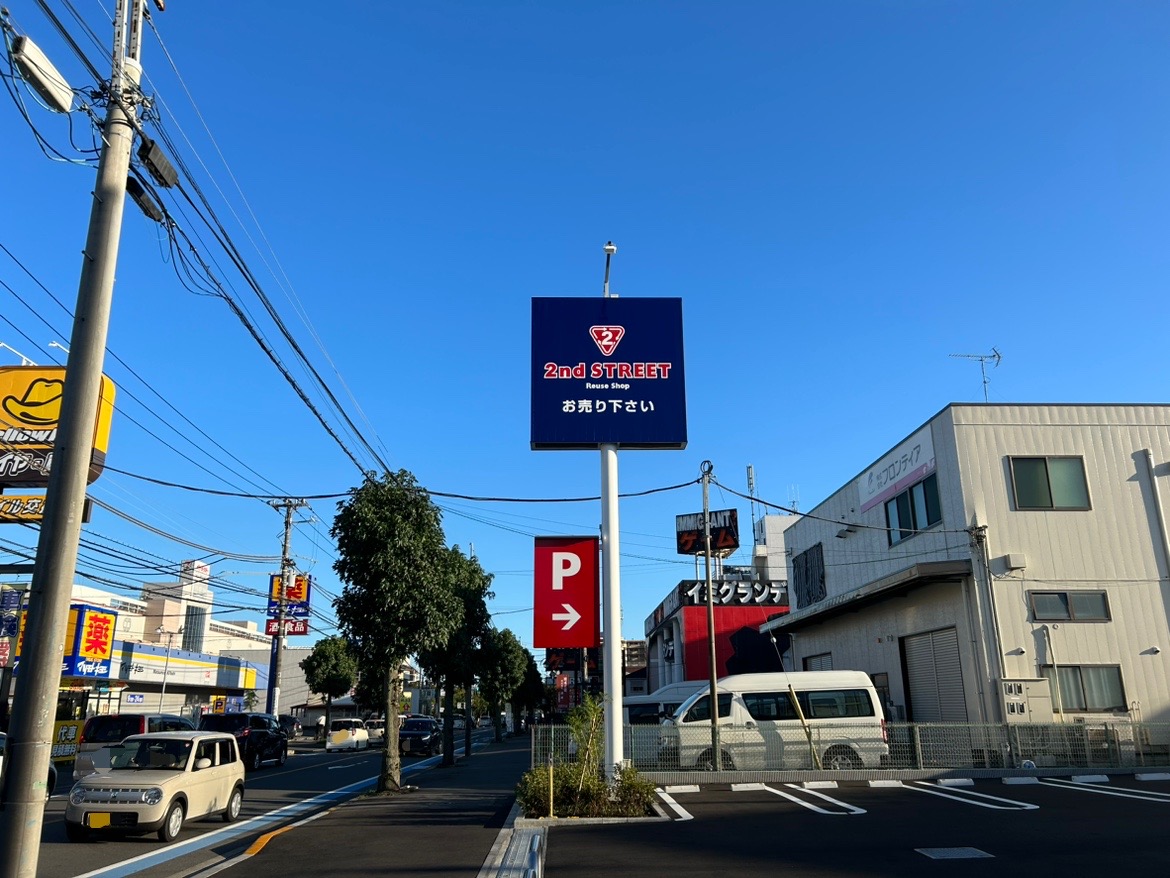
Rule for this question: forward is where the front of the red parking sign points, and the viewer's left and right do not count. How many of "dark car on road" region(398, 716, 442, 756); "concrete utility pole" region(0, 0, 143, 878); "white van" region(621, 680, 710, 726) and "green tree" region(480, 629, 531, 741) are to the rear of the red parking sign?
3

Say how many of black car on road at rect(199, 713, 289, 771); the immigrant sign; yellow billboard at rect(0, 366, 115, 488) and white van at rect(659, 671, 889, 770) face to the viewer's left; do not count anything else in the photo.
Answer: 1

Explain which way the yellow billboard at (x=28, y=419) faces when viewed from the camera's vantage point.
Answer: facing the viewer

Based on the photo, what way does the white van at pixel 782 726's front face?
to the viewer's left

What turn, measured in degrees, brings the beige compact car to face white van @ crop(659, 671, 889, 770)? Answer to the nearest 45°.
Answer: approximately 135° to its left

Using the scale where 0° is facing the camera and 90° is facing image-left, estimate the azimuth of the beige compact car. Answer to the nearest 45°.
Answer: approximately 45°

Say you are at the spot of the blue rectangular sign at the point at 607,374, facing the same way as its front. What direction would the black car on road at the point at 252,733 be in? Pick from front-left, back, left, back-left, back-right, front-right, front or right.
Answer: back-right

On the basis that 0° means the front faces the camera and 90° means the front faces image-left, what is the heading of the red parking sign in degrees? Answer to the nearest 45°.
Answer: approximately 0°

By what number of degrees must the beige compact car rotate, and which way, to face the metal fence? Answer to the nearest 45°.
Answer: approximately 135° to its left

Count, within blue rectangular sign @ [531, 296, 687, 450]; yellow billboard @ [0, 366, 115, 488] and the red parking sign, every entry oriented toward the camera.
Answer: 3

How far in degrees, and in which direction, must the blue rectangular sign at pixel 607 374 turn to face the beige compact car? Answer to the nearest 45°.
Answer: approximately 90° to its right
